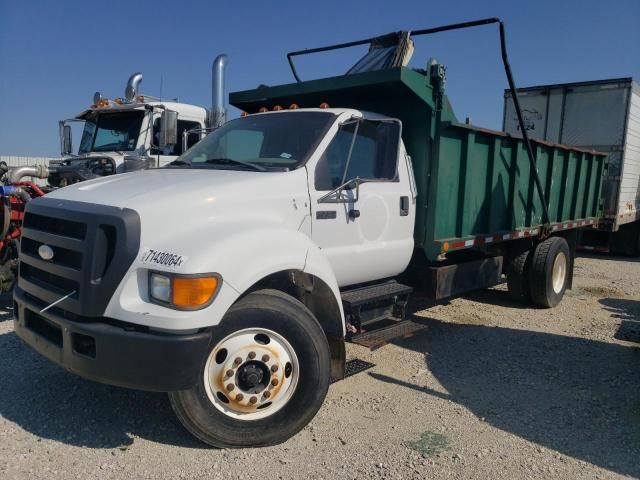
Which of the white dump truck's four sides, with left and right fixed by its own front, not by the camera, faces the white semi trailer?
back

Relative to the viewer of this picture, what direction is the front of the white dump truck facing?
facing the viewer and to the left of the viewer

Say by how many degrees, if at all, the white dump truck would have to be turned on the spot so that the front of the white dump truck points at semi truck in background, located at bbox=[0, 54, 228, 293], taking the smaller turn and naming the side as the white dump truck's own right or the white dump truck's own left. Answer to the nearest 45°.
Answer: approximately 90° to the white dump truck's own right

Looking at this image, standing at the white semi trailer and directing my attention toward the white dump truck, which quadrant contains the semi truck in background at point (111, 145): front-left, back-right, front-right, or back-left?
front-right

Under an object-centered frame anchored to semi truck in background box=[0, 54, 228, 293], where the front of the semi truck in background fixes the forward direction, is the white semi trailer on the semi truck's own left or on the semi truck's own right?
on the semi truck's own left

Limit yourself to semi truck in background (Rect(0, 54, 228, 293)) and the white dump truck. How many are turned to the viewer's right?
0

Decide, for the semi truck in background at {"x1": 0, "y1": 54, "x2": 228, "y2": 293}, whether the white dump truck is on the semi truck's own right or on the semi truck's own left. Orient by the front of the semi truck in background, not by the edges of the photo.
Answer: on the semi truck's own left

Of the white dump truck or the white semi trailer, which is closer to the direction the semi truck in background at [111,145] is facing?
the white dump truck
